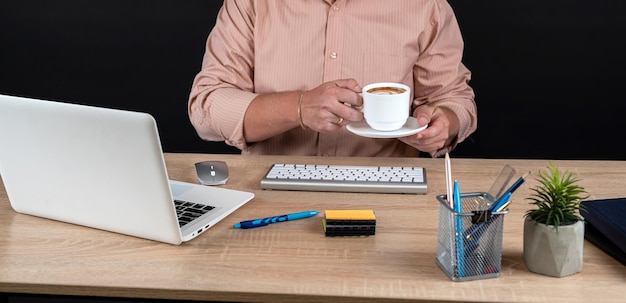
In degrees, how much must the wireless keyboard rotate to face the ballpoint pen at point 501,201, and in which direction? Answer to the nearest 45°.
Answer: approximately 135° to its right

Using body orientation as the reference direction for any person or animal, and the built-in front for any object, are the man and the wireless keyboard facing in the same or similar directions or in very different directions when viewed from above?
very different directions

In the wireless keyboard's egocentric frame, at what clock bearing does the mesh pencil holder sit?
The mesh pencil holder is roughly at 5 o'clock from the wireless keyboard.

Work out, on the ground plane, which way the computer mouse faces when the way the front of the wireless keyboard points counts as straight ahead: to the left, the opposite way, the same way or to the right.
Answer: the opposite way

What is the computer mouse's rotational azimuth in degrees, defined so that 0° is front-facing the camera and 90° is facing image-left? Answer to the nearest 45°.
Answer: approximately 0°

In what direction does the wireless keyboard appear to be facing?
away from the camera

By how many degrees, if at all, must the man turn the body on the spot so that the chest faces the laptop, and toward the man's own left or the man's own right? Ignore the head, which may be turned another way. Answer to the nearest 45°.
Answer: approximately 45° to the man's own right

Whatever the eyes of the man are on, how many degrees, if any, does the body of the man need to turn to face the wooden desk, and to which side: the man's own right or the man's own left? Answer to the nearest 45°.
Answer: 0° — they already face it

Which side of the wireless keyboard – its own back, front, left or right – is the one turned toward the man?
front

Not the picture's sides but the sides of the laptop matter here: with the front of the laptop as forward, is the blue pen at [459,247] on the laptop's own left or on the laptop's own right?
on the laptop's own right
